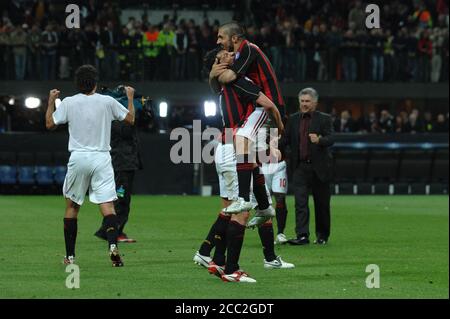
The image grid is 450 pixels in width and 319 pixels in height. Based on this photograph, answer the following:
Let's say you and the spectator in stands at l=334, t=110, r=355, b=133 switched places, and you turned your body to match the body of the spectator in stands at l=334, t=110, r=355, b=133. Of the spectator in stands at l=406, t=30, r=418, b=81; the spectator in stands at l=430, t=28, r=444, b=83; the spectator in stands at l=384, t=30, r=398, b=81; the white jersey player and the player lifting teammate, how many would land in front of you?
2

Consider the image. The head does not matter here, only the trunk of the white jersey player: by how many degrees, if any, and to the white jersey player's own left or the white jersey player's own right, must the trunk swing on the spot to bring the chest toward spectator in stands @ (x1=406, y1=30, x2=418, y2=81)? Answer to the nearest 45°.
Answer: approximately 45° to the white jersey player's own right

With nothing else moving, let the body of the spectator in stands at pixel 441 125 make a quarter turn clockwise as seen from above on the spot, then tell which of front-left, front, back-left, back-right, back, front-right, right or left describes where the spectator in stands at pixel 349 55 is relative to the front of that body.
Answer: front

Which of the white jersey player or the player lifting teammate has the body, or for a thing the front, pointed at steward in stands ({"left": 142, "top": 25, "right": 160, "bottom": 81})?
the white jersey player

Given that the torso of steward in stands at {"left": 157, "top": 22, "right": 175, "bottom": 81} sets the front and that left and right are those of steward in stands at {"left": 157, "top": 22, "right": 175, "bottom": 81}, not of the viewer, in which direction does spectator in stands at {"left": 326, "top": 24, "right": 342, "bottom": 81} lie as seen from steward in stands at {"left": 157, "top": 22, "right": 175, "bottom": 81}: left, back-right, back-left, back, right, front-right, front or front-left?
left

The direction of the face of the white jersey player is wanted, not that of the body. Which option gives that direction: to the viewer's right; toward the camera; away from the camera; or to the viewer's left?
away from the camera

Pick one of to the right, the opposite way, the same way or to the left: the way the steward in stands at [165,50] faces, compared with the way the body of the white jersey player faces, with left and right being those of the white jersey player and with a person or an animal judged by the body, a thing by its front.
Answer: the opposite way

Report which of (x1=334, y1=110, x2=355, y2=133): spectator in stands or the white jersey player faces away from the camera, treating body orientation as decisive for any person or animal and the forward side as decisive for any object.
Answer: the white jersey player

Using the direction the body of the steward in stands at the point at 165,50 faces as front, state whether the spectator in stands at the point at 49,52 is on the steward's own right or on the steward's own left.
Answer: on the steward's own right
